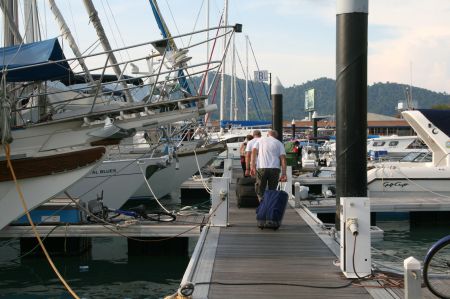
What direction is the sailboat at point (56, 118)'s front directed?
to the viewer's right

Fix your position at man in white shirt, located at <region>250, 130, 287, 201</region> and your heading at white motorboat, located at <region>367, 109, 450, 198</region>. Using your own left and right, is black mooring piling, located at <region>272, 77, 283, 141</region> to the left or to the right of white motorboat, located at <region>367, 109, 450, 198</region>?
left

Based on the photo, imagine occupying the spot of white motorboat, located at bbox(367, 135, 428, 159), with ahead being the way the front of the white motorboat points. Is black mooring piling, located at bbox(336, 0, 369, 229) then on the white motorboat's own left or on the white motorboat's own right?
on the white motorboat's own right
